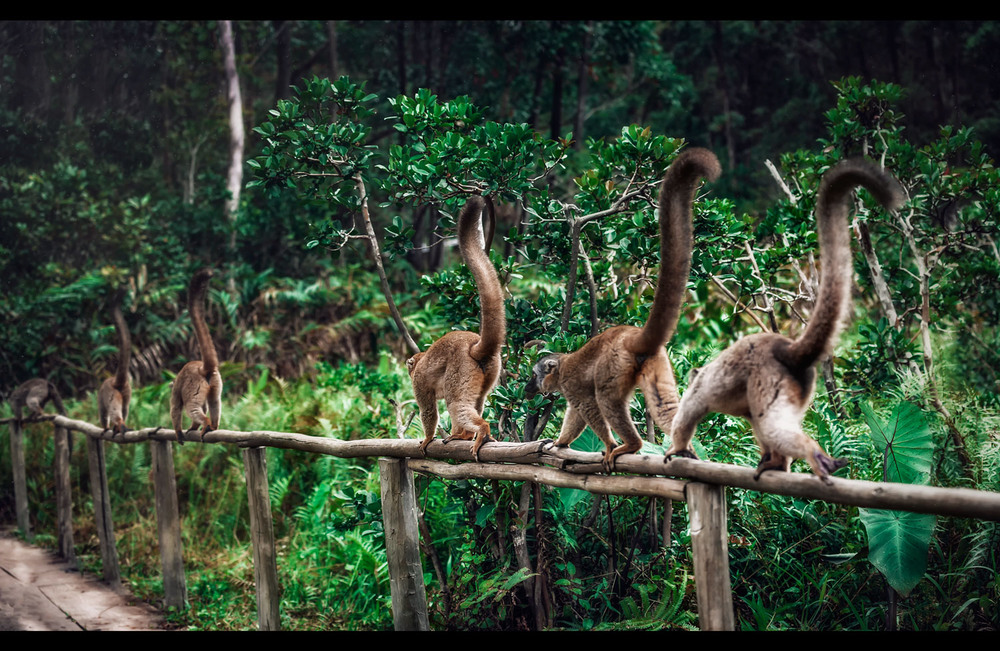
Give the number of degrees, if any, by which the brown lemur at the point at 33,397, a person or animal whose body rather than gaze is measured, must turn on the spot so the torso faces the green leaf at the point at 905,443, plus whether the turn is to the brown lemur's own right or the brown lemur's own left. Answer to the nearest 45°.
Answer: approximately 135° to the brown lemur's own left

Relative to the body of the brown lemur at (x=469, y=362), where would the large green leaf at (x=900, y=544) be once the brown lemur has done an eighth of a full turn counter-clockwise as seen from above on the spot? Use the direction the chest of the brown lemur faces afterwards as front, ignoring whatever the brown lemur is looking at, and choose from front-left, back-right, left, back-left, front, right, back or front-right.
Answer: back

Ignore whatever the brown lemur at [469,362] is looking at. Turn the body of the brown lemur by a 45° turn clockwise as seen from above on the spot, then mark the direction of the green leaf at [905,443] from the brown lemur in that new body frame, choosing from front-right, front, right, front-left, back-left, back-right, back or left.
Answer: right

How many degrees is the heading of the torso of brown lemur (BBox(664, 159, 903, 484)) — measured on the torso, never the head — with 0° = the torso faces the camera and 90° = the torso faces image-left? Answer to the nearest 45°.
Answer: approximately 135°

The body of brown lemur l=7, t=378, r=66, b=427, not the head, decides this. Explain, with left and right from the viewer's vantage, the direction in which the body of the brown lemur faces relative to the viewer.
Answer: facing to the left of the viewer

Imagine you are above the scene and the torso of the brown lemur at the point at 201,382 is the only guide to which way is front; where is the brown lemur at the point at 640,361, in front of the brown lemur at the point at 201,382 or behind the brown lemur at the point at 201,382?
behind

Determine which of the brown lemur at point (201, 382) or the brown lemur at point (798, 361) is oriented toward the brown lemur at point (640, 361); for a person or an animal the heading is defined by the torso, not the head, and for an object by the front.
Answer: the brown lemur at point (798, 361)

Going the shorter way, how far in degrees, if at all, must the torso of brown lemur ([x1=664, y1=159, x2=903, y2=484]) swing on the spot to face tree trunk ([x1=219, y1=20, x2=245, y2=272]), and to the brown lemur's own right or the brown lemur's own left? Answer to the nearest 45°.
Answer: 0° — it already faces it

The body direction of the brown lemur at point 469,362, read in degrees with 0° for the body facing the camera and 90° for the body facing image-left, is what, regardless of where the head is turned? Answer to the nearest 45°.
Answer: approximately 135°
